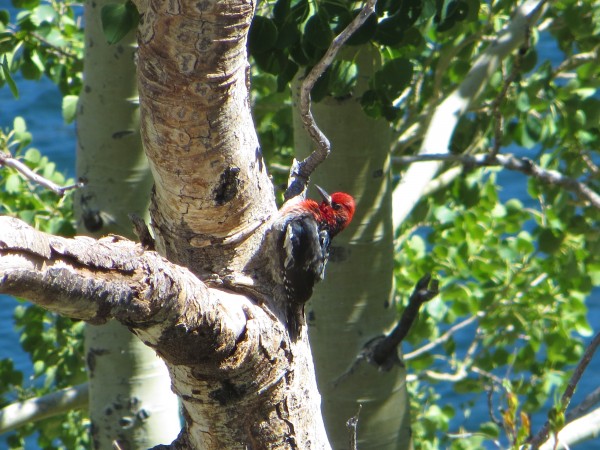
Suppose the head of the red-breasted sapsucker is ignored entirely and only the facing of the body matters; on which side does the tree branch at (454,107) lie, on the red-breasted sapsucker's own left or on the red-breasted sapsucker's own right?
on the red-breasted sapsucker's own right

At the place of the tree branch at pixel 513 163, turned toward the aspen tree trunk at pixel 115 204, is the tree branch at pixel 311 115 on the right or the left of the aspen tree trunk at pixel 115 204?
left

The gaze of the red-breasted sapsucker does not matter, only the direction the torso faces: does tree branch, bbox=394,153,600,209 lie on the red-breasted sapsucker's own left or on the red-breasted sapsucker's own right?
on the red-breasted sapsucker's own right
